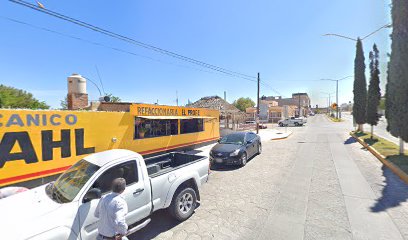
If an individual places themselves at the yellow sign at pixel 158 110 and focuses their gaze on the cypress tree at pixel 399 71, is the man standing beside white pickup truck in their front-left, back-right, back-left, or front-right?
front-right

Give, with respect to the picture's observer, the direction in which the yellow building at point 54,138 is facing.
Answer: facing the viewer and to the right of the viewer

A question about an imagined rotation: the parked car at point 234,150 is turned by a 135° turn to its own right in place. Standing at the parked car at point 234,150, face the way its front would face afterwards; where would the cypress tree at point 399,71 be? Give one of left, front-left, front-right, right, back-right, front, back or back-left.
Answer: right

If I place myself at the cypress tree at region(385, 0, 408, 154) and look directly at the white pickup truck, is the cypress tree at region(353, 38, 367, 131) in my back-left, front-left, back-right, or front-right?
back-right

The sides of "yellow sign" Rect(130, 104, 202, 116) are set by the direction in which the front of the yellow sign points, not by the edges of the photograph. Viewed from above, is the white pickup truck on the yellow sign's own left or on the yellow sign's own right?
on the yellow sign's own right

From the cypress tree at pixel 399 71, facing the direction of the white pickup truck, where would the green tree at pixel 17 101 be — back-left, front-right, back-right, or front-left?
front-right

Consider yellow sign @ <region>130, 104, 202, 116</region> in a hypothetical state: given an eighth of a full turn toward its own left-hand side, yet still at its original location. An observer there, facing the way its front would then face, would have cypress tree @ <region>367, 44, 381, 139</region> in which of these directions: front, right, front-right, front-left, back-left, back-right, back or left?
front

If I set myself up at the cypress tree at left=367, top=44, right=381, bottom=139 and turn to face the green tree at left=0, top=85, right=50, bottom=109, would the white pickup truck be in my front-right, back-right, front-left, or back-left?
front-left

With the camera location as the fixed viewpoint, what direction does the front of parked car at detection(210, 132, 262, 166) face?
facing the viewer and to the left of the viewer

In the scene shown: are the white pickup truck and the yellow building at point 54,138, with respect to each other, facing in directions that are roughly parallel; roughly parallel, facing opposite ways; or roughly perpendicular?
roughly perpendicular

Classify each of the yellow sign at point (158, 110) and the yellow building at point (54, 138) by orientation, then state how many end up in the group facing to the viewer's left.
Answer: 0

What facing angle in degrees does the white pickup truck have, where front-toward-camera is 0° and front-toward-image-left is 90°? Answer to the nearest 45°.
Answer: approximately 45°

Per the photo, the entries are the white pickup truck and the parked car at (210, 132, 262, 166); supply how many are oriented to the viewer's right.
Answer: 0

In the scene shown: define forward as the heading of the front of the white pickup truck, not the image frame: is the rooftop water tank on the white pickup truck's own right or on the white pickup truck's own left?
on the white pickup truck's own right
